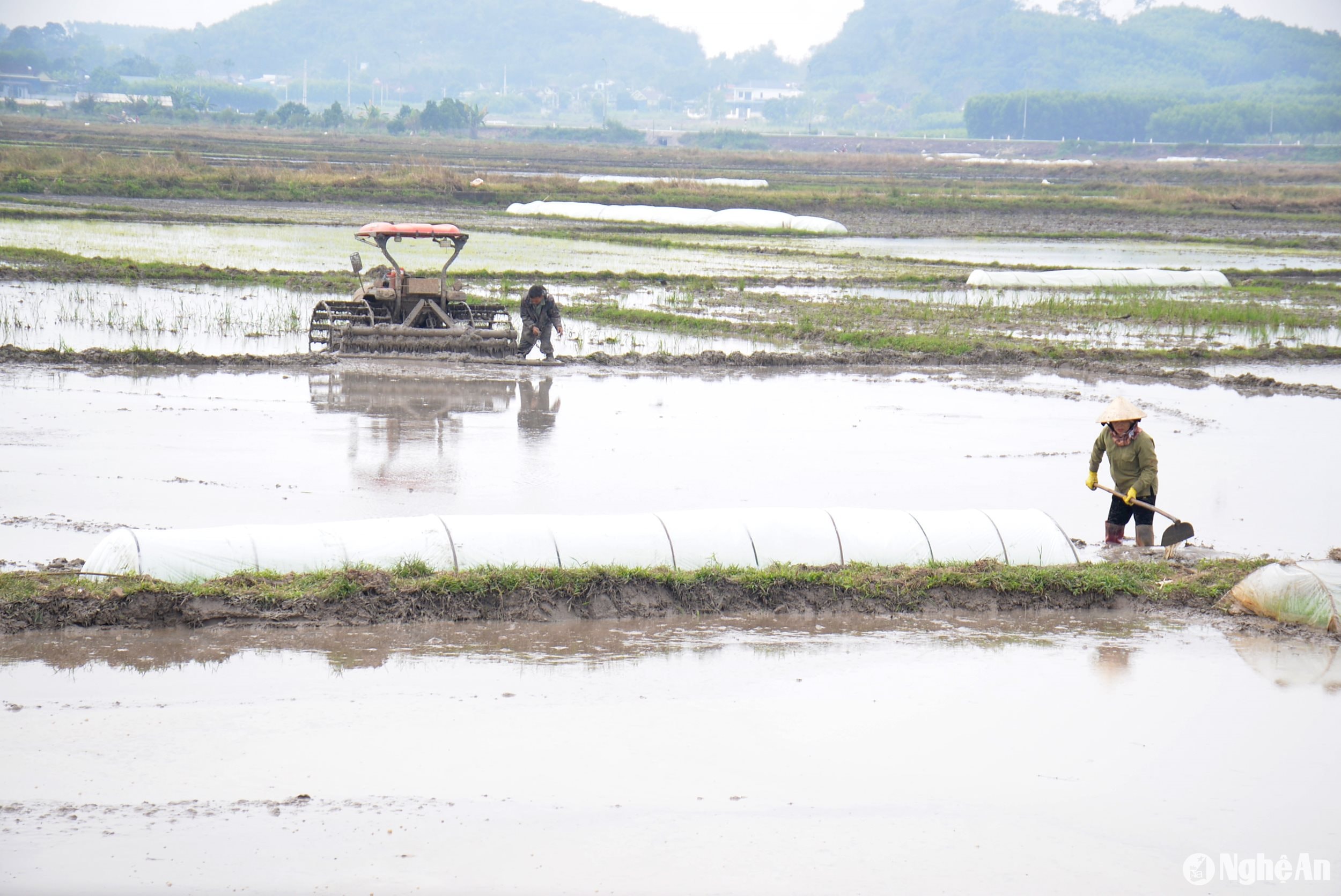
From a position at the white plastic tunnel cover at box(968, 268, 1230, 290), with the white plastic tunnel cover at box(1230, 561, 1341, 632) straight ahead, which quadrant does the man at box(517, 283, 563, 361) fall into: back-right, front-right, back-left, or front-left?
front-right

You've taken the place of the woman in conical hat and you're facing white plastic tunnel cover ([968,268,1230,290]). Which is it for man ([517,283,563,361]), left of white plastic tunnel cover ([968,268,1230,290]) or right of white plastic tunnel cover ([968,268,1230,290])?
left

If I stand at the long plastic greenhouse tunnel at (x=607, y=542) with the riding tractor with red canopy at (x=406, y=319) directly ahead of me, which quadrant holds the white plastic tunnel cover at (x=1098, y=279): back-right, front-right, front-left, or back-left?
front-right

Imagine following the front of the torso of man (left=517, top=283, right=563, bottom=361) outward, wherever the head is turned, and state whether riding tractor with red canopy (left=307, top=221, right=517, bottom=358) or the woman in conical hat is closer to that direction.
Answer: the woman in conical hat

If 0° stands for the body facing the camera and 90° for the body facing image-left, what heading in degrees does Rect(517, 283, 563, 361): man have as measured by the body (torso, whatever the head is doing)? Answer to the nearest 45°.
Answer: approximately 0°

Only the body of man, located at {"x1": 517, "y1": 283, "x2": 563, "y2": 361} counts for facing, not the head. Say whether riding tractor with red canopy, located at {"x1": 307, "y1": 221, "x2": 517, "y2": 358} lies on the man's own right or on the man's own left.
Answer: on the man's own right

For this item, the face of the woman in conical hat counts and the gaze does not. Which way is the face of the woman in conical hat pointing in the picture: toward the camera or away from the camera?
toward the camera
